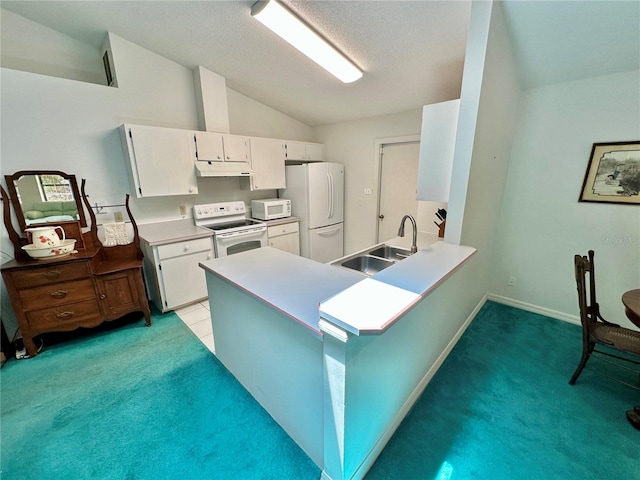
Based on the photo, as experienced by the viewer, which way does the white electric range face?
facing the viewer and to the right of the viewer

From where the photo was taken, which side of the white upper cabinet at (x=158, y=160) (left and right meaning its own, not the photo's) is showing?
front

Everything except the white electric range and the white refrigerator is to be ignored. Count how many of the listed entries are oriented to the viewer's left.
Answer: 0

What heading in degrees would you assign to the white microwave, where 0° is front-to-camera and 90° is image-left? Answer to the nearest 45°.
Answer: approximately 315°

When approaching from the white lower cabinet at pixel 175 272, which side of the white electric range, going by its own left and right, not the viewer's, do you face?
right

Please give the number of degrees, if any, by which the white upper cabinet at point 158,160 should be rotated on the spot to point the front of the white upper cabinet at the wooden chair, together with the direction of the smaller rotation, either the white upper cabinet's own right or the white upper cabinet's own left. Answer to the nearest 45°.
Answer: approximately 45° to the white upper cabinet's own left

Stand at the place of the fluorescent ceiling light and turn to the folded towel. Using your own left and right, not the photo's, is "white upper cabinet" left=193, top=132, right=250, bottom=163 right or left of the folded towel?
right

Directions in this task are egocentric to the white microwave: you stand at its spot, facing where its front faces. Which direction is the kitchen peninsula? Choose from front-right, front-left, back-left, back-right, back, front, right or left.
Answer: front-right
